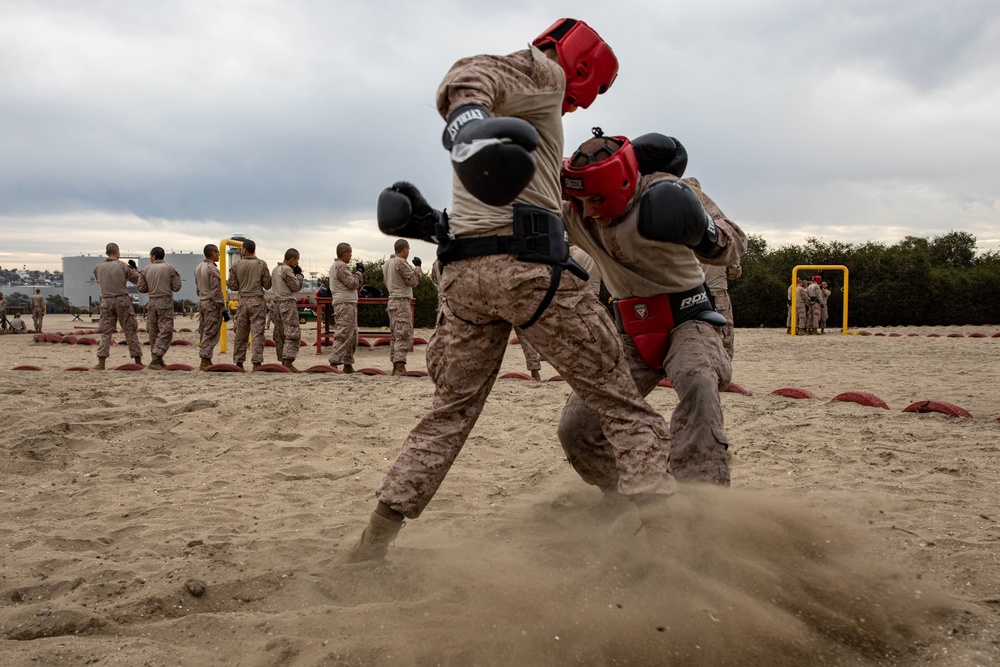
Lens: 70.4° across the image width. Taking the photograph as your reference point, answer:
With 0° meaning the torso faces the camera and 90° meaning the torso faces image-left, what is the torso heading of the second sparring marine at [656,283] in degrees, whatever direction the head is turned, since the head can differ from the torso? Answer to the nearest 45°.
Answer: approximately 45°
